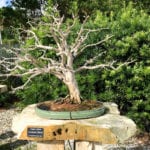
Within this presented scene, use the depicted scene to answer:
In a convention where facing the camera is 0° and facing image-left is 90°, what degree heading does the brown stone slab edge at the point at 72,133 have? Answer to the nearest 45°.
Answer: approximately 0°

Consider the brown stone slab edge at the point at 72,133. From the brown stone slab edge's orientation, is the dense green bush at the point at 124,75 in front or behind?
behind
